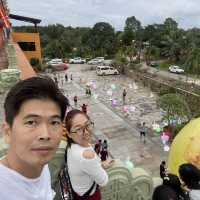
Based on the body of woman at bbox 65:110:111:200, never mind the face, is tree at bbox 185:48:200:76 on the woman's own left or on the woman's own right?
on the woman's own left

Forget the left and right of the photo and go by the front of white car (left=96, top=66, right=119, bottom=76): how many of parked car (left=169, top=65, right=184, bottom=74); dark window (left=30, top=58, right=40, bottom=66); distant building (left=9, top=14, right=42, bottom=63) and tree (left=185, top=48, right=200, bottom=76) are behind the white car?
2
